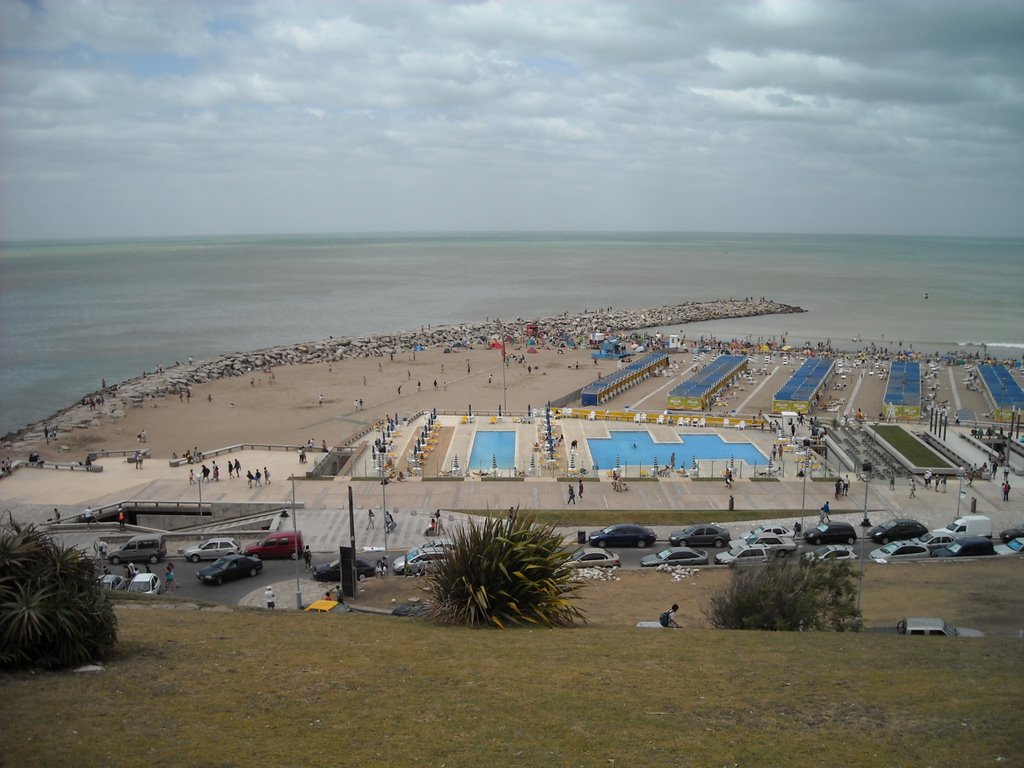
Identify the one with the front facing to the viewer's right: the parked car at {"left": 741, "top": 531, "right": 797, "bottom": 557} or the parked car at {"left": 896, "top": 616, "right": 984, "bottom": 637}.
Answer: the parked car at {"left": 896, "top": 616, "right": 984, "bottom": 637}

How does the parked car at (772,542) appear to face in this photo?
to the viewer's left

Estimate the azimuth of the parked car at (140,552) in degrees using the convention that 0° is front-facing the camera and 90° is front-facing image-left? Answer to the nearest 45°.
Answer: approximately 90°

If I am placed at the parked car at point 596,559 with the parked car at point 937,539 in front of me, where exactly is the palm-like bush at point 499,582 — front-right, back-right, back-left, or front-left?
back-right

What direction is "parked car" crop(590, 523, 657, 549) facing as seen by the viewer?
to the viewer's left

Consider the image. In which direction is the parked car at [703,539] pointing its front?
to the viewer's left

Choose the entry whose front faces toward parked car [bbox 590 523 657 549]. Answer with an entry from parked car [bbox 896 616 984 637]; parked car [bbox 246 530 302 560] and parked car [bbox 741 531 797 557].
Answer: parked car [bbox 741 531 797 557]

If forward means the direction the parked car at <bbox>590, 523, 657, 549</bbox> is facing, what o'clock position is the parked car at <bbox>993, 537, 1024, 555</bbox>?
the parked car at <bbox>993, 537, 1024, 555</bbox> is roughly at 6 o'clock from the parked car at <bbox>590, 523, 657, 549</bbox>.

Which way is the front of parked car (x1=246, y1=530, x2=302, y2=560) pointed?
to the viewer's left

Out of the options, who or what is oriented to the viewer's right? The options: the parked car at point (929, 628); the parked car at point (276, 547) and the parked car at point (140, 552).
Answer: the parked car at point (929, 628)
